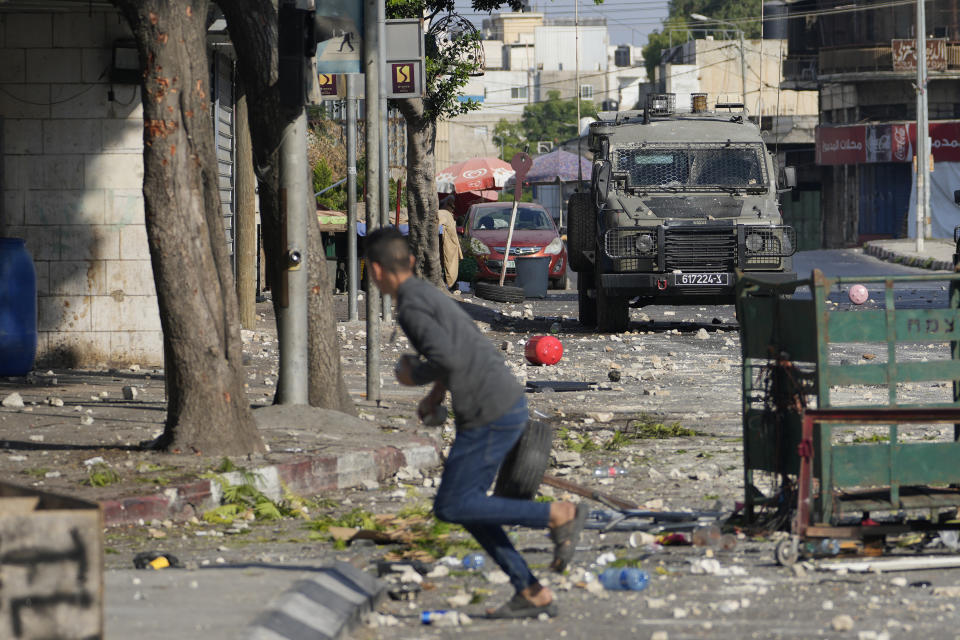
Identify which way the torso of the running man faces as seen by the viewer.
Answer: to the viewer's left

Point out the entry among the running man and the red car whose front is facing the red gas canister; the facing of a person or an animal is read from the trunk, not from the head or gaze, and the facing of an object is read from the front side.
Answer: the red car

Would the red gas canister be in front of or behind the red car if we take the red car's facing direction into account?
in front

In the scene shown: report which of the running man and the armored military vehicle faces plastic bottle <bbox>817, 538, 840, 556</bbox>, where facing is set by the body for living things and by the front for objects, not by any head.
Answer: the armored military vehicle

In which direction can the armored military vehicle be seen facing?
toward the camera

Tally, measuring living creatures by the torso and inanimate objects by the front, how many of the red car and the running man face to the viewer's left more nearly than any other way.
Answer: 1

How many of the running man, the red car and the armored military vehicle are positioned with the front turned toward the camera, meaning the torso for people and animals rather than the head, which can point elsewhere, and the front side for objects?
2

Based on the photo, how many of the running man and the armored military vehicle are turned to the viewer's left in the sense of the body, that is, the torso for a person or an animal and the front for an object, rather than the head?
1

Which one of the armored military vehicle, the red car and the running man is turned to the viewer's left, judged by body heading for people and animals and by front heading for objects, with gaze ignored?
the running man

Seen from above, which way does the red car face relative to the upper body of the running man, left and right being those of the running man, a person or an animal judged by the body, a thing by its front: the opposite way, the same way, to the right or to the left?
to the left

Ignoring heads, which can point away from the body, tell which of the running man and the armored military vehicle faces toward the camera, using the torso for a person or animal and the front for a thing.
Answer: the armored military vehicle

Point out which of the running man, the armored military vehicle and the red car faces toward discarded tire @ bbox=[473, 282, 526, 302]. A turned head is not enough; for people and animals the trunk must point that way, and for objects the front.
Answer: the red car

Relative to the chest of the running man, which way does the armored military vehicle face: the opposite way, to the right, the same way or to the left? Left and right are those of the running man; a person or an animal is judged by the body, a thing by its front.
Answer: to the left
